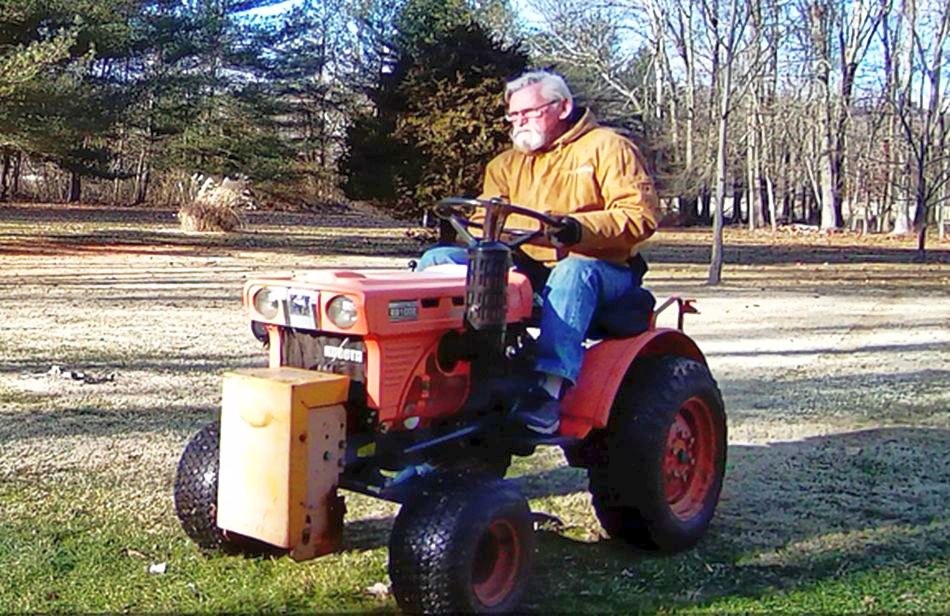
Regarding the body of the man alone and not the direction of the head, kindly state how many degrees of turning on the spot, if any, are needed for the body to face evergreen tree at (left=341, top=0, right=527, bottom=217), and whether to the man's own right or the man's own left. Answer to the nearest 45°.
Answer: approximately 135° to the man's own right

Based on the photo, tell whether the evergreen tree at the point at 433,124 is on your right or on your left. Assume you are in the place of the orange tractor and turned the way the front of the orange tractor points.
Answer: on your right

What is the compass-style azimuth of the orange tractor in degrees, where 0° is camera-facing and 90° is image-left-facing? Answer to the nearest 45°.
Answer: approximately 45°

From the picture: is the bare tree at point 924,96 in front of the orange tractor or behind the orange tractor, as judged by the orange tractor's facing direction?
behind
